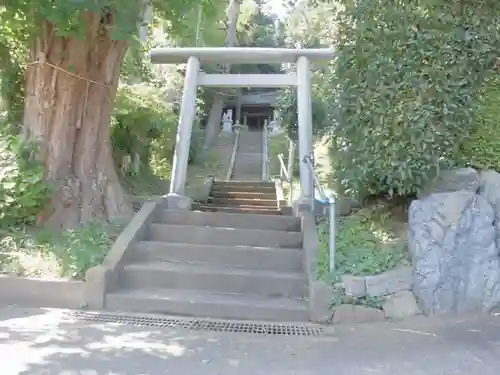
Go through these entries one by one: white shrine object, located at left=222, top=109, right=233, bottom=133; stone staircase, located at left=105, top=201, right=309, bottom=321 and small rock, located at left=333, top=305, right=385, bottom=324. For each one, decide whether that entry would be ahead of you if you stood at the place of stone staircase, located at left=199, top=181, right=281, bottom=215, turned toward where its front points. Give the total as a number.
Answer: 2

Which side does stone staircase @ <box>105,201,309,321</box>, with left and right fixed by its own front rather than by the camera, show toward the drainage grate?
front

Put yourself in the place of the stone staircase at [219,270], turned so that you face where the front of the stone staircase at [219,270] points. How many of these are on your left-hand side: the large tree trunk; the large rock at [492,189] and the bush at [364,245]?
2

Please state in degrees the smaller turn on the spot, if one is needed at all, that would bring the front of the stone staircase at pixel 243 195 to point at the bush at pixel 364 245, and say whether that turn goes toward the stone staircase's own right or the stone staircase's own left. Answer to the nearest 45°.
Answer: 0° — it already faces it

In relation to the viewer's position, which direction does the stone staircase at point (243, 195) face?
facing the viewer

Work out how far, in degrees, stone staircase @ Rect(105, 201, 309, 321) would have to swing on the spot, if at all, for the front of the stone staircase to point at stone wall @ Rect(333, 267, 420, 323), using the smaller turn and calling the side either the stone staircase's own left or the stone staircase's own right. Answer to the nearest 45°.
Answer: approximately 45° to the stone staircase's own left

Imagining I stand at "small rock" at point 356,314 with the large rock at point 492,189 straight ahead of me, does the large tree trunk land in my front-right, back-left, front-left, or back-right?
back-left

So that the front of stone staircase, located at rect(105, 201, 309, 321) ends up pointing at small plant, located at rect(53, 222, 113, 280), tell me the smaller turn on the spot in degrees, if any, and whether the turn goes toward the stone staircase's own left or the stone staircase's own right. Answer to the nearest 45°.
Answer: approximately 90° to the stone staircase's own right

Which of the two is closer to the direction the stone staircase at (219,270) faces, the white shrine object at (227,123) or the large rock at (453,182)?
the large rock

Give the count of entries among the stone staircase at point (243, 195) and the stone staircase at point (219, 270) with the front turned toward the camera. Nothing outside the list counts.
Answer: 2

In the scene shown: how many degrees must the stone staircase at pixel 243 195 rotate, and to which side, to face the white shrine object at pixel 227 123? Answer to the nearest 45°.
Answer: approximately 180°

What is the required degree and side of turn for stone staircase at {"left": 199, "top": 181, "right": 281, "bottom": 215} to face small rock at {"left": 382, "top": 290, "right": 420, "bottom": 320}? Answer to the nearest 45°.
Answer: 0° — it already faces it

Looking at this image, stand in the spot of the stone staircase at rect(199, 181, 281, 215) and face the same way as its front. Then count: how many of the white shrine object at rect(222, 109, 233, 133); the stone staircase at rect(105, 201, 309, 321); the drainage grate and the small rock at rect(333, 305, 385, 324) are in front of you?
3
